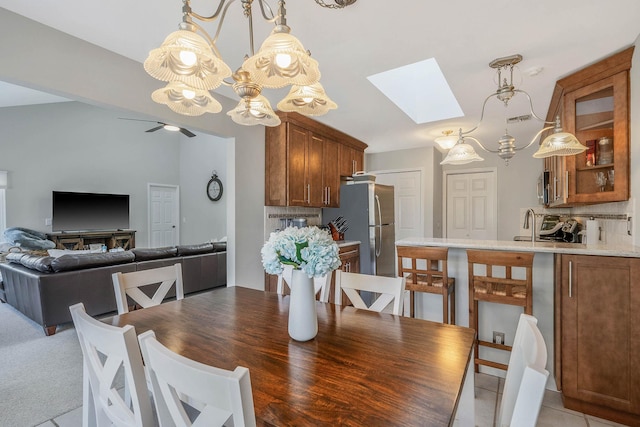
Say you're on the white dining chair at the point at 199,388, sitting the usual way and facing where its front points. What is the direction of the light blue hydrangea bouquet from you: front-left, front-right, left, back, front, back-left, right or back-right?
front

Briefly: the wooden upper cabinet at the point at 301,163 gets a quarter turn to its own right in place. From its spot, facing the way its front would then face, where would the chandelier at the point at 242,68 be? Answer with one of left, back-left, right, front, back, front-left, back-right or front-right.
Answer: front-left

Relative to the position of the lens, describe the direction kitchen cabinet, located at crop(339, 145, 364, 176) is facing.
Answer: facing the viewer and to the right of the viewer

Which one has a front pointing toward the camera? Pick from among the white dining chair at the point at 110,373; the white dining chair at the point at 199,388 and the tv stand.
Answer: the tv stand

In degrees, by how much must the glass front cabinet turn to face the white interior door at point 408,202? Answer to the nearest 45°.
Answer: approximately 90° to its right

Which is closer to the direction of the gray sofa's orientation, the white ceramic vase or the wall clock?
the wall clock

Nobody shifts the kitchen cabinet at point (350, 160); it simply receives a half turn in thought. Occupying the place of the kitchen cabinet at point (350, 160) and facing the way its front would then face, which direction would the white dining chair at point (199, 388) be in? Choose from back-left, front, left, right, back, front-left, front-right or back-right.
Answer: back-left

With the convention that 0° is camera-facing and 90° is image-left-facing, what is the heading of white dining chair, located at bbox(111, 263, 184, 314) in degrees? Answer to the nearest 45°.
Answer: approximately 315°

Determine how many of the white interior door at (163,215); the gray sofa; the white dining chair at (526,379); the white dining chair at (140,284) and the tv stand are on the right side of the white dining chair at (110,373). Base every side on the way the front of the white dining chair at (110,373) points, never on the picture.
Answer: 1

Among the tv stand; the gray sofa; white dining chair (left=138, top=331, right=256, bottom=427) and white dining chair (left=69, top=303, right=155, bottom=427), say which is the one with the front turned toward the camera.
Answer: the tv stand

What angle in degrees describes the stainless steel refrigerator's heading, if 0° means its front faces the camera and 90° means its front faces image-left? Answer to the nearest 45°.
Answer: approximately 315°

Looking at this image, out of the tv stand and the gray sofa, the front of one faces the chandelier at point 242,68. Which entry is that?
the tv stand

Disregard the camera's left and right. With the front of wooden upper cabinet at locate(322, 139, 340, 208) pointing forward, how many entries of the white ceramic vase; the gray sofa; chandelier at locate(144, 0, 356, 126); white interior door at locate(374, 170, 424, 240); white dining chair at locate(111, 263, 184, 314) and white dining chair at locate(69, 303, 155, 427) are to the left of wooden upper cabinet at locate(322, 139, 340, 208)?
1

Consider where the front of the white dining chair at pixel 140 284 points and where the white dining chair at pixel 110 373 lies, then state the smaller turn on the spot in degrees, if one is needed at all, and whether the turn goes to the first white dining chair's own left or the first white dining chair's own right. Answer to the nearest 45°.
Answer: approximately 45° to the first white dining chair's own right

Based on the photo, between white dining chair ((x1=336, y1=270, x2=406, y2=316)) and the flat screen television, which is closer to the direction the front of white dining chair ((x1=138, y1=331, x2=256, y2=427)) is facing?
the white dining chair

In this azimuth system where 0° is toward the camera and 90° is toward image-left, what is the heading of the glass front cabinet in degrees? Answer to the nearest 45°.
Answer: approximately 45°

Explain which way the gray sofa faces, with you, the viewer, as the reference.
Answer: facing away from the viewer and to the left of the viewer
